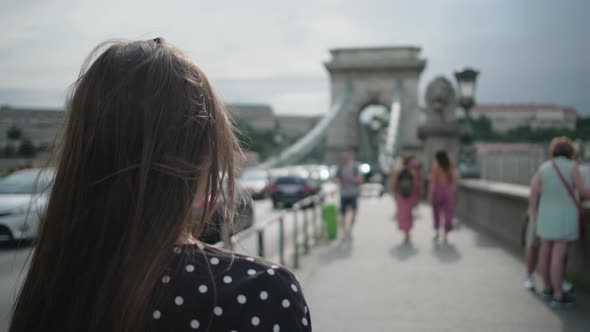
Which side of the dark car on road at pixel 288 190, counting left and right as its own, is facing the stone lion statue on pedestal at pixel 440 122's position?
right

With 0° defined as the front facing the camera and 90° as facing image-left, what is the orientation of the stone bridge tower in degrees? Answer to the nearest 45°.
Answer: approximately 0°

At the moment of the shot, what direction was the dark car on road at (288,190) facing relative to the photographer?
facing away from the viewer and to the right of the viewer

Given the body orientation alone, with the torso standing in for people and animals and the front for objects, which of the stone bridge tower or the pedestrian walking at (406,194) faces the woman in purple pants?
the stone bridge tower

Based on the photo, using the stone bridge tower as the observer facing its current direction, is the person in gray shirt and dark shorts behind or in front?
in front

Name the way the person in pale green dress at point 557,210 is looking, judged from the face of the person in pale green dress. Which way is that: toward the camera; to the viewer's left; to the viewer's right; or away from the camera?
away from the camera
